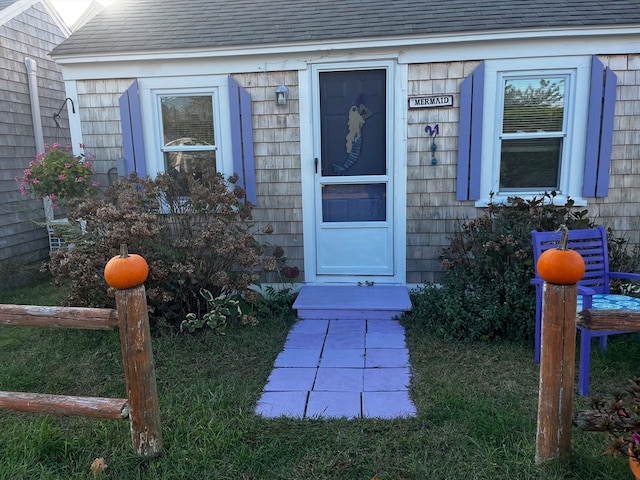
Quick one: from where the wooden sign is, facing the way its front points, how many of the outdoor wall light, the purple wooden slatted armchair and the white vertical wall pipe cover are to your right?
2

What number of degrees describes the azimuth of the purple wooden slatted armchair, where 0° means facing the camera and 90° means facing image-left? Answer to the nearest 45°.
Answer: approximately 315°

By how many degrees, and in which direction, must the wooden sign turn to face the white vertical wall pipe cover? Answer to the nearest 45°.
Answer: approximately 90° to its right

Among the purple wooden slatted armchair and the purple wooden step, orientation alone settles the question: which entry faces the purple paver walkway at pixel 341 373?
the purple wooden step

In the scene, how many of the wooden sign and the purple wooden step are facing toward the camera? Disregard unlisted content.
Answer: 2
